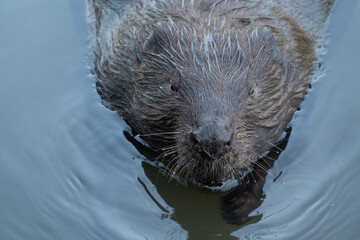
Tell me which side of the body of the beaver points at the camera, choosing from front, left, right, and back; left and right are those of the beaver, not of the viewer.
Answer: front
